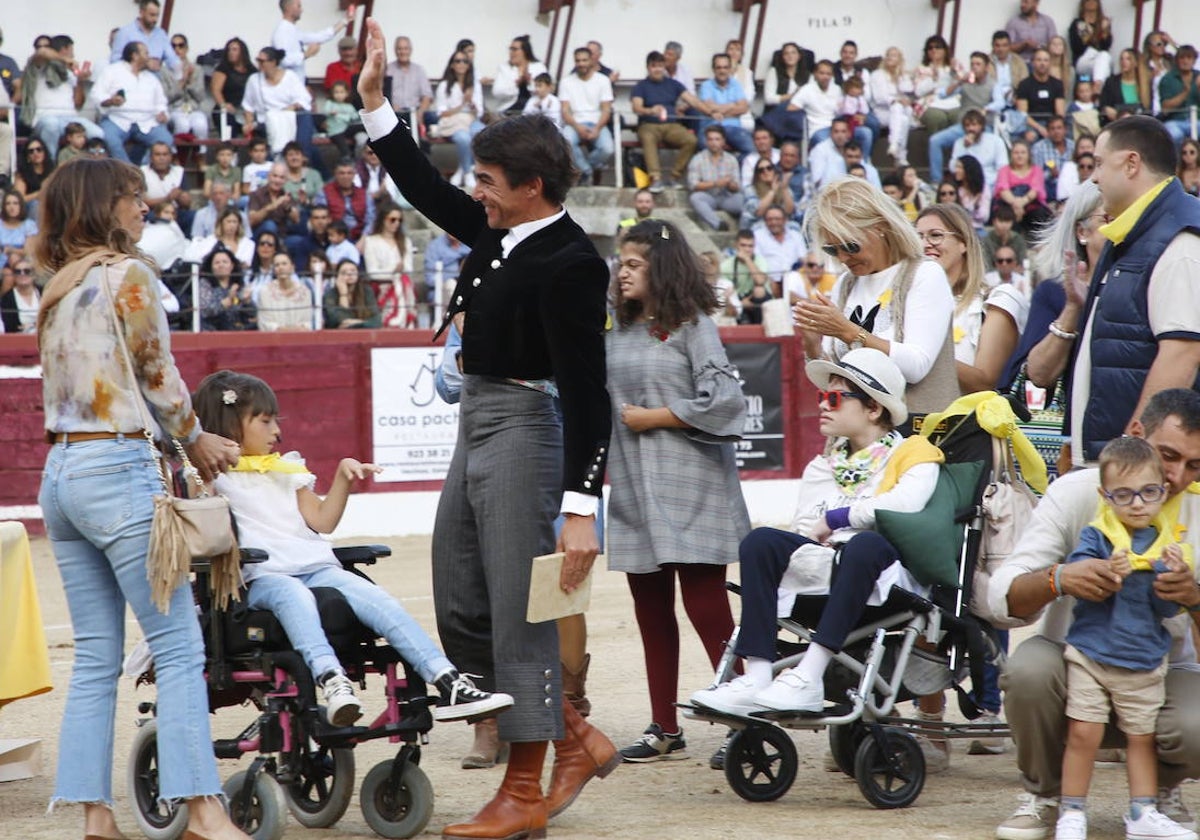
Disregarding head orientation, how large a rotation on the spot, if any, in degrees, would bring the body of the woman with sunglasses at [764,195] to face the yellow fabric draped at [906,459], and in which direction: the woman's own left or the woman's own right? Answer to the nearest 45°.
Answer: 0° — they already face it

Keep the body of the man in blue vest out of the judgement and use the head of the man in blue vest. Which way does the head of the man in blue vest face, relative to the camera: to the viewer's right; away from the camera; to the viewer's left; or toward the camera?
to the viewer's left

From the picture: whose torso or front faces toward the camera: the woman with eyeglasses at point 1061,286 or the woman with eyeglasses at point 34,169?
the woman with eyeglasses at point 34,169

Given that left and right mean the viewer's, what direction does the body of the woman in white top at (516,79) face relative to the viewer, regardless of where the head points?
facing the viewer

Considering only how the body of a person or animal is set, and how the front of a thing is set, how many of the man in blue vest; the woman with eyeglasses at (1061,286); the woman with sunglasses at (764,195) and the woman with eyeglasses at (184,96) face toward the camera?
2

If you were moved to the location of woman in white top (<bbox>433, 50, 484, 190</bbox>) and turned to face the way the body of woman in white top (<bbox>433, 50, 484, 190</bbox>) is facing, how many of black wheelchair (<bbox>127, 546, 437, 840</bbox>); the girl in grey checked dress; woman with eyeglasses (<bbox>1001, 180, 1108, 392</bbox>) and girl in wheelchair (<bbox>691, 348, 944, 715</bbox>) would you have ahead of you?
4

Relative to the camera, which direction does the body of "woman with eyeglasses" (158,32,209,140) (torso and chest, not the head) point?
toward the camera

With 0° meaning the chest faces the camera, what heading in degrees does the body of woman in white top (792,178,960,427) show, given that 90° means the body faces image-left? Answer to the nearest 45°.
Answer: approximately 45°

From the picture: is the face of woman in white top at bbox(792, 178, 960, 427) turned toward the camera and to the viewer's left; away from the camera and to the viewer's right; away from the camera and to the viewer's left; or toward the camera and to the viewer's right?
toward the camera and to the viewer's left

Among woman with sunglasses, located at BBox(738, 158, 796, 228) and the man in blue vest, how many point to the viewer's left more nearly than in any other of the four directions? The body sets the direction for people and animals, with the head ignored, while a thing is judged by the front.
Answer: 1

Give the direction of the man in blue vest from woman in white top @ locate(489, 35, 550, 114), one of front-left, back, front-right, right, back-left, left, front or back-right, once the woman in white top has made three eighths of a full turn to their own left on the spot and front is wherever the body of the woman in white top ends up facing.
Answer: back-right

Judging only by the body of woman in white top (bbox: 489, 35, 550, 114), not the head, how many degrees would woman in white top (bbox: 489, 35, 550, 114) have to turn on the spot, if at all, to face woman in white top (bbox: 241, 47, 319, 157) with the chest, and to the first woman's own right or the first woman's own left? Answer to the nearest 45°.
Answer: approximately 45° to the first woman's own right

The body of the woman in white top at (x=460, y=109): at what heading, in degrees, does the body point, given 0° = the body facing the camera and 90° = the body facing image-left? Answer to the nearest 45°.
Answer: approximately 0°

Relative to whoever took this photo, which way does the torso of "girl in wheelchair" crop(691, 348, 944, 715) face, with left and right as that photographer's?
facing the viewer and to the left of the viewer

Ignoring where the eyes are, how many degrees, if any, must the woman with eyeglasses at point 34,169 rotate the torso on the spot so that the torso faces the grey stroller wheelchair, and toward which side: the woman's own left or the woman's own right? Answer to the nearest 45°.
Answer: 0° — they already face it

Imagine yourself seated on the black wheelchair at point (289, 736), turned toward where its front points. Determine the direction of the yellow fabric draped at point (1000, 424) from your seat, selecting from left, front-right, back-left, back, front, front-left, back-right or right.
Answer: front-left

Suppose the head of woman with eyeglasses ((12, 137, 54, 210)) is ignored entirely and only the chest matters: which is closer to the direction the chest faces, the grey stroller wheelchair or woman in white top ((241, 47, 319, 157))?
the grey stroller wheelchair

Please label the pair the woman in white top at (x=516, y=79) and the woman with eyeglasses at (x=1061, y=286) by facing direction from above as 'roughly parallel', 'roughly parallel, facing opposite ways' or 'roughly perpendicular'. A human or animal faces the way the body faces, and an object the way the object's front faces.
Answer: roughly perpendicular

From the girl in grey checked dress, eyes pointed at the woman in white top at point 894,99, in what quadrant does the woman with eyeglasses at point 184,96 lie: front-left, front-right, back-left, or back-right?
front-left

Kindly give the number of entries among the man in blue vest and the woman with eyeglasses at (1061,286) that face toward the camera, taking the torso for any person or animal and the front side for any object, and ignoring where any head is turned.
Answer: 0

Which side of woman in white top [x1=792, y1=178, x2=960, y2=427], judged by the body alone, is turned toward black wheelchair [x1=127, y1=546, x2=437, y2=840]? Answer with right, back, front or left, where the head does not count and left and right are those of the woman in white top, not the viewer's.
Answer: front
